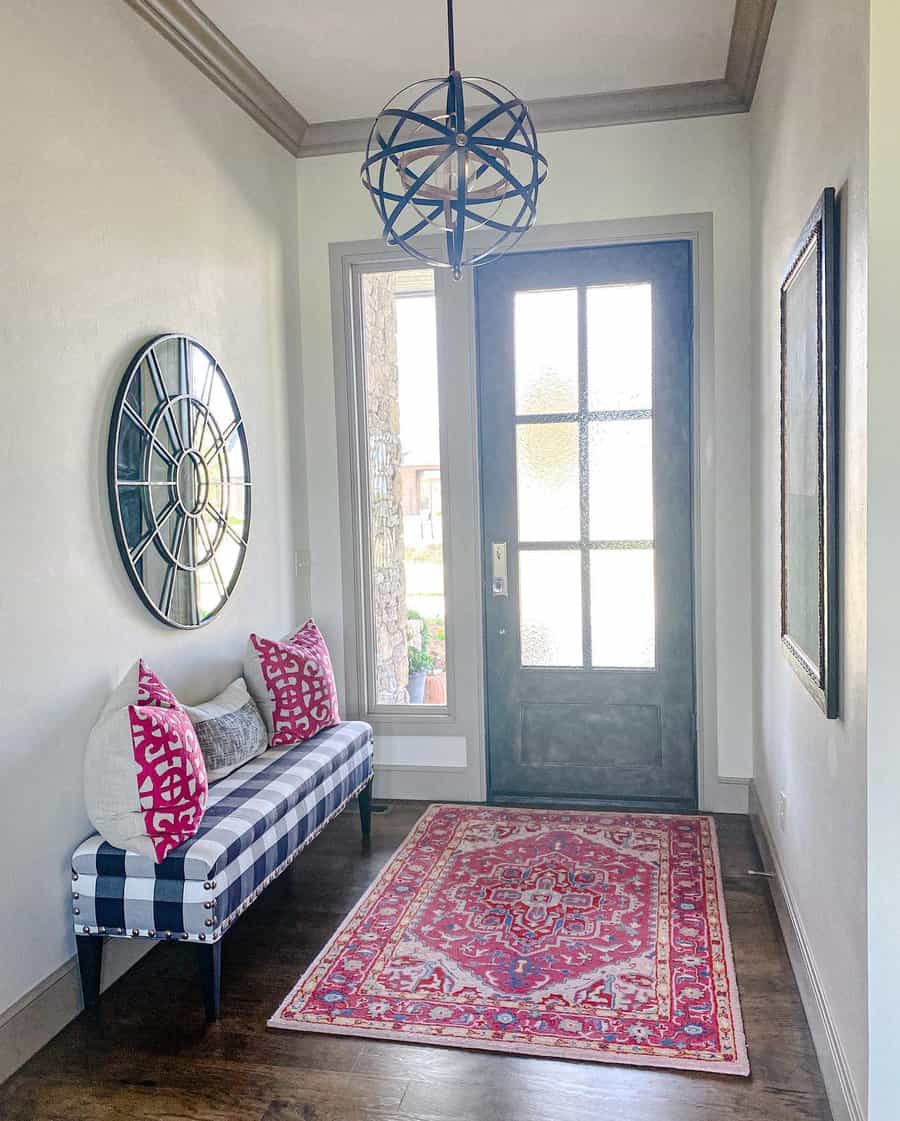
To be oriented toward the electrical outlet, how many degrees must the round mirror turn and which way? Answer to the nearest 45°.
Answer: approximately 45° to its left

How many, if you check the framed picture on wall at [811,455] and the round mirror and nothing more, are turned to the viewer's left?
1

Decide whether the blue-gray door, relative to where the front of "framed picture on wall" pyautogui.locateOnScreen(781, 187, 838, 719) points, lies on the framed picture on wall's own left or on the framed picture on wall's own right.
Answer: on the framed picture on wall's own right

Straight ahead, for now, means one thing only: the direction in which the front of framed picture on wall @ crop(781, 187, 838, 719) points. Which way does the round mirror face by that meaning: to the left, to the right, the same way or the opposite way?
the opposite way

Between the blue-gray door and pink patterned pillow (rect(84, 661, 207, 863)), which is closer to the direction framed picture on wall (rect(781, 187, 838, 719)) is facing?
the pink patterned pillow

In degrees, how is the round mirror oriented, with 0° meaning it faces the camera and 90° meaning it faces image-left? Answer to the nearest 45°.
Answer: approximately 315°

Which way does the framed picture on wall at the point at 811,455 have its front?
to the viewer's left

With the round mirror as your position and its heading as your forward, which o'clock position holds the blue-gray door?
The blue-gray door is roughly at 10 o'clock from the round mirror.

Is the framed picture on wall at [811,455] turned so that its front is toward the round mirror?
yes

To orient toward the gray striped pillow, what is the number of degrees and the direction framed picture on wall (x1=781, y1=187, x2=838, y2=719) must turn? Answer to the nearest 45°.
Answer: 0° — it already faces it

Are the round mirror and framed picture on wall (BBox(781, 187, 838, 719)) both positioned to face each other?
yes
